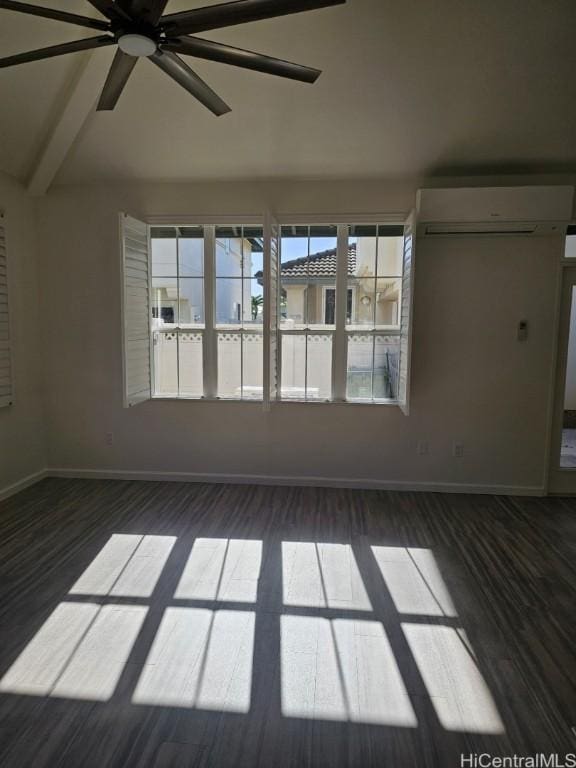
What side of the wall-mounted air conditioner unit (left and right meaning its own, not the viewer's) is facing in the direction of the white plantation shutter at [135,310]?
right

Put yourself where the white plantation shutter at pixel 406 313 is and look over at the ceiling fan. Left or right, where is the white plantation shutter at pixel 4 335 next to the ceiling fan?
right

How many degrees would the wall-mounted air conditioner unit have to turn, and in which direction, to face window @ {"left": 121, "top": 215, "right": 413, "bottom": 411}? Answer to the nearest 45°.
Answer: approximately 90° to its right

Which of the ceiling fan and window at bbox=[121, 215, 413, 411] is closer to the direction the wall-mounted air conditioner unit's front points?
the ceiling fan

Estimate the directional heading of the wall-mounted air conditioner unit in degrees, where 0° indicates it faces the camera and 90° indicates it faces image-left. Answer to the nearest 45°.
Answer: approximately 0°

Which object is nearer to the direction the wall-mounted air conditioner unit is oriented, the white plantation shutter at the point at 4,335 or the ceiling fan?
the ceiling fan

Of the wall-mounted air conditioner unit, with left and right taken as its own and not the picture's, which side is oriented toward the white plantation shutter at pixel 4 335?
right
